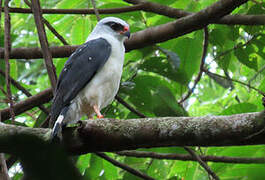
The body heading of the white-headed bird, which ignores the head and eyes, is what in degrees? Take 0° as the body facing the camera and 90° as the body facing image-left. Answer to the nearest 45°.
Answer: approximately 270°

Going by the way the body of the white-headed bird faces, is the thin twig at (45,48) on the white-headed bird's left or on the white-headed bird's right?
on the white-headed bird's right

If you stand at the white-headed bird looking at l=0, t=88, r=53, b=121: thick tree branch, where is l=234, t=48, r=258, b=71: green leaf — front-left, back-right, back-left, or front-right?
back-right

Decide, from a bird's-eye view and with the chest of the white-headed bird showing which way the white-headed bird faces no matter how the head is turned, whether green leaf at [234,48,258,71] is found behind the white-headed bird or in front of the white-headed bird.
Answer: in front
